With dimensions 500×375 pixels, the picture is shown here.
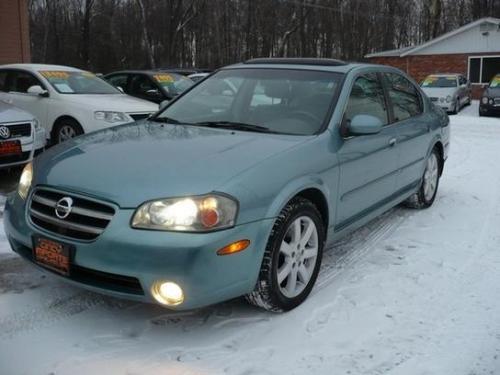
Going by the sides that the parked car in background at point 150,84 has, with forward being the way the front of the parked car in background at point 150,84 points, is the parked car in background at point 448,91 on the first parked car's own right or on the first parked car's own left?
on the first parked car's own left

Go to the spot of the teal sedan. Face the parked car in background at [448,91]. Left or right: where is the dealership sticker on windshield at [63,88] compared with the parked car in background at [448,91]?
left

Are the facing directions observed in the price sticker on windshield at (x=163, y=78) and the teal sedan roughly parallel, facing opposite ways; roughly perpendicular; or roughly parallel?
roughly perpendicular

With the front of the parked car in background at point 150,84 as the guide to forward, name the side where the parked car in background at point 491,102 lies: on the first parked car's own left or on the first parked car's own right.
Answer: on the first parked car's own left

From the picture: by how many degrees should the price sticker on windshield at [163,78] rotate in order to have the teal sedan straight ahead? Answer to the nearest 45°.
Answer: approximately 45° to its right

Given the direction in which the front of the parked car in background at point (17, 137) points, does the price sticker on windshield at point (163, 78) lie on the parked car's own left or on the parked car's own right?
on the parked car's own left

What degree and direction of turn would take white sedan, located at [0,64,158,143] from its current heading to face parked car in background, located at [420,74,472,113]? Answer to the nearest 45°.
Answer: approximately 90° to its left

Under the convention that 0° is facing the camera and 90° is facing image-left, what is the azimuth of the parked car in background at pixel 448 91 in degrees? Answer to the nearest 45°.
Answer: approximately 45°

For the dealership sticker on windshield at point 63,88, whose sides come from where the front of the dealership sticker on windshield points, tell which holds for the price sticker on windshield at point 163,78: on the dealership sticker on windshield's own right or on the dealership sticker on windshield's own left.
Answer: on the dealership sticker on windshield's own left

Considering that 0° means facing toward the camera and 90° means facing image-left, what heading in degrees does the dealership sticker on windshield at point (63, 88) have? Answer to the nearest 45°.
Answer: approximately 315°
